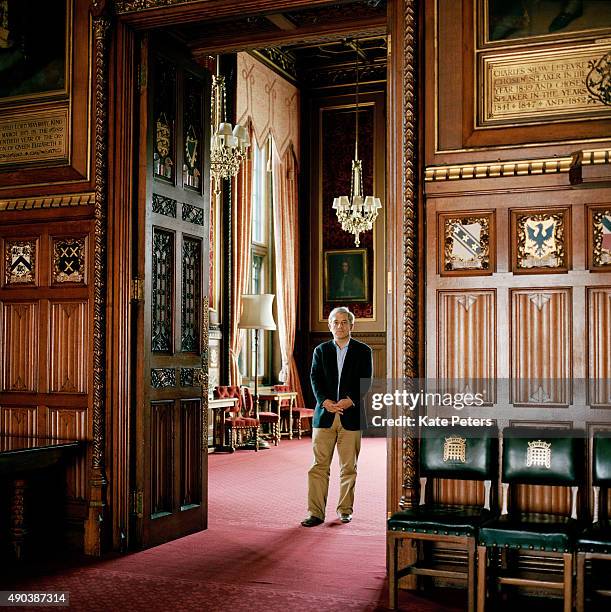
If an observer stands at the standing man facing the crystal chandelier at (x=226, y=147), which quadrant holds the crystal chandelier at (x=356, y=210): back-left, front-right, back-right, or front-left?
front-right

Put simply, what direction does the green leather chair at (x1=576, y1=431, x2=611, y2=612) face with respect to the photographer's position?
facing the viewer and to the left of the viewer

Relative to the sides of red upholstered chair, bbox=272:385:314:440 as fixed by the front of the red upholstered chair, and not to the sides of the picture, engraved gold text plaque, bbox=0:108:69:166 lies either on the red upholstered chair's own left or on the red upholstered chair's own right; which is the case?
on the red upholstered chair's own right

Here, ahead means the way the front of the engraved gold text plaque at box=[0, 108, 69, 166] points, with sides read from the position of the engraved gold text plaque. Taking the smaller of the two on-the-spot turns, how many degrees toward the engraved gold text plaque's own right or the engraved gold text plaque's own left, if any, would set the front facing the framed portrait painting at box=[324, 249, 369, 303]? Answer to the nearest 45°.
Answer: approximately 180°

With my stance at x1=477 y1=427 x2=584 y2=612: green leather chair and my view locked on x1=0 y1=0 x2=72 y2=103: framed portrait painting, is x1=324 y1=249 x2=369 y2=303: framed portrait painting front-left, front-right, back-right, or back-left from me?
front-right

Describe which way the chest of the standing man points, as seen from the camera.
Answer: toward the camera

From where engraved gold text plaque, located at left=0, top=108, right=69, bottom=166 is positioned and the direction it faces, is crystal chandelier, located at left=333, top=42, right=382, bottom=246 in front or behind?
behind

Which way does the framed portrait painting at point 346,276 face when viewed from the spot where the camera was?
facing the viewer

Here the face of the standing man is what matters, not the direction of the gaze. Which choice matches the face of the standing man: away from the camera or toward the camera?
toward the camera

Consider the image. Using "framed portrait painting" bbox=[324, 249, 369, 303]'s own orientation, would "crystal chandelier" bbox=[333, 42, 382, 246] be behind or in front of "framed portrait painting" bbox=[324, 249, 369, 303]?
in front

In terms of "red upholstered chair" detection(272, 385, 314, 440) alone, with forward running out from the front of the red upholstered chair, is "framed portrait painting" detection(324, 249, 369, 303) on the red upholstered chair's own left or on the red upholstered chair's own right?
on the red upholstered chair's own left

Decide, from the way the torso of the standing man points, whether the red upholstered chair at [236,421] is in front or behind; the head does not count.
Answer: behind

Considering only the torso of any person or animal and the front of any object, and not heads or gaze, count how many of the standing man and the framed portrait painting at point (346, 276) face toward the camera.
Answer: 2
